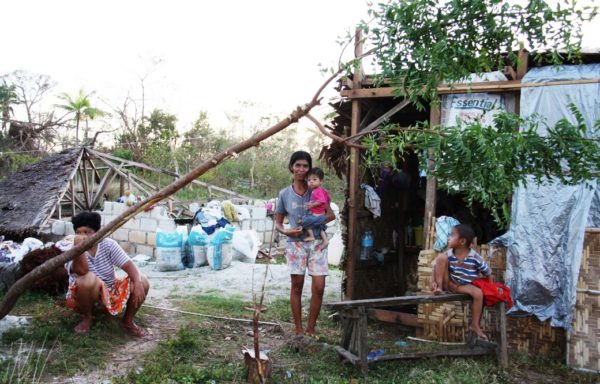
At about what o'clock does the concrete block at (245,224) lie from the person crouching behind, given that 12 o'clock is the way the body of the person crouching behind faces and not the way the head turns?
The concrete block is roughly at 7 o'clock from the person crouching behind.

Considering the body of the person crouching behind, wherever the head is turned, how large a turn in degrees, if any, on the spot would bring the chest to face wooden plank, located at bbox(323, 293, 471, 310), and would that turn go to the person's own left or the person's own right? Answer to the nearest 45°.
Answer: approximately 45° to the person's own left

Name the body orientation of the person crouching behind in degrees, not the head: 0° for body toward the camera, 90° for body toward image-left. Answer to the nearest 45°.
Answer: approximately 0°

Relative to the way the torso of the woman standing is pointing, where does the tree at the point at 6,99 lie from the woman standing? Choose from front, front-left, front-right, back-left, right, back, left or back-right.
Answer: back-right

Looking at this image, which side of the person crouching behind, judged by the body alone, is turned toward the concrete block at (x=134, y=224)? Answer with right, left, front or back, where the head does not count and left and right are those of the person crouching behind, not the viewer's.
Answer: back

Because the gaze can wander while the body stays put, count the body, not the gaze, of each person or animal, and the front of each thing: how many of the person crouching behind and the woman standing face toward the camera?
2

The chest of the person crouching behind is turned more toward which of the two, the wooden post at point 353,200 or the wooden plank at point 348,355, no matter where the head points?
the wooden plank

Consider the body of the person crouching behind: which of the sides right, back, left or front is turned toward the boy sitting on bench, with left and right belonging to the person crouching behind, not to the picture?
left
